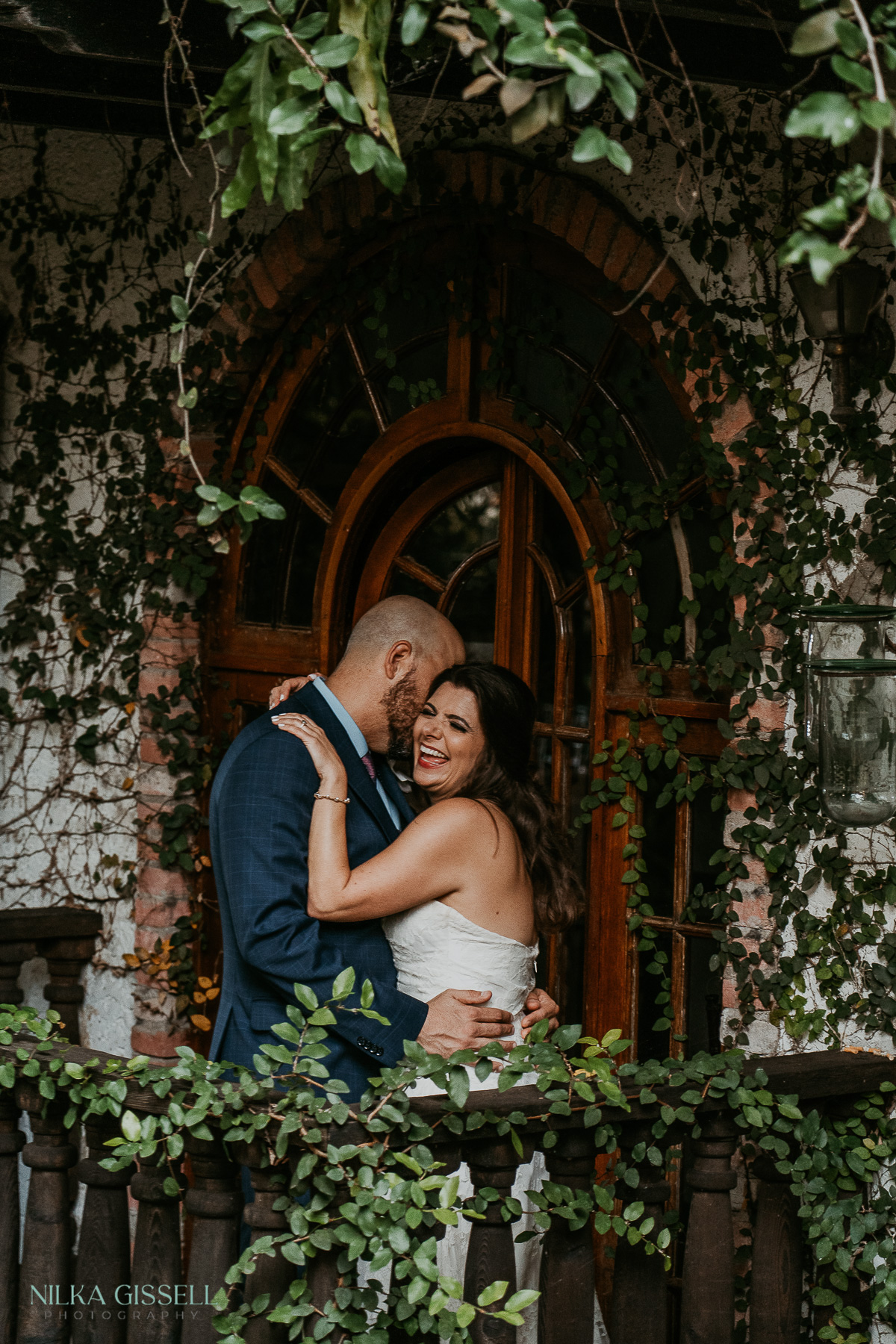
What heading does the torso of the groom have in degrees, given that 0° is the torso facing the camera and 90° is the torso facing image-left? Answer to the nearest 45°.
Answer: approximately 270°

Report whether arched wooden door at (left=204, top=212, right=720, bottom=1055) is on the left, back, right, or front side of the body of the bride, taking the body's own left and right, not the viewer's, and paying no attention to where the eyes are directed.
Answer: right

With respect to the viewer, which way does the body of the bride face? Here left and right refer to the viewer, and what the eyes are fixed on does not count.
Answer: facing to the left of the viewer

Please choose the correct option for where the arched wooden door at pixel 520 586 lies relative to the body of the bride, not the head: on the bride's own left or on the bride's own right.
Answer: on the bride's own right

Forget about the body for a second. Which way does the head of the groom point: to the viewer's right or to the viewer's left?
to the viewer's right

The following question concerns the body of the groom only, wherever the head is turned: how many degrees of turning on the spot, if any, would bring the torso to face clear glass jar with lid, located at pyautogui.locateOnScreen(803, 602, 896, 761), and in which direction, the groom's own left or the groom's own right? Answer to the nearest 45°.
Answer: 0° — they already face it

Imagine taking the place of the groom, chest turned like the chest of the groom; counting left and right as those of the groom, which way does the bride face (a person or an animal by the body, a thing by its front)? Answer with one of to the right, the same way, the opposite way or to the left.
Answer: the opposite way

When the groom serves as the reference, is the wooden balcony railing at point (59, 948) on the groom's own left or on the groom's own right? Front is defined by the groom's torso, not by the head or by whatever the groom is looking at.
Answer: on the groom's own left

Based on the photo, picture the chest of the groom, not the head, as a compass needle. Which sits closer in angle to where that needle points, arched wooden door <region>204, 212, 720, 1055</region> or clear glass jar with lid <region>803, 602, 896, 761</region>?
the clear glass jar with lid
